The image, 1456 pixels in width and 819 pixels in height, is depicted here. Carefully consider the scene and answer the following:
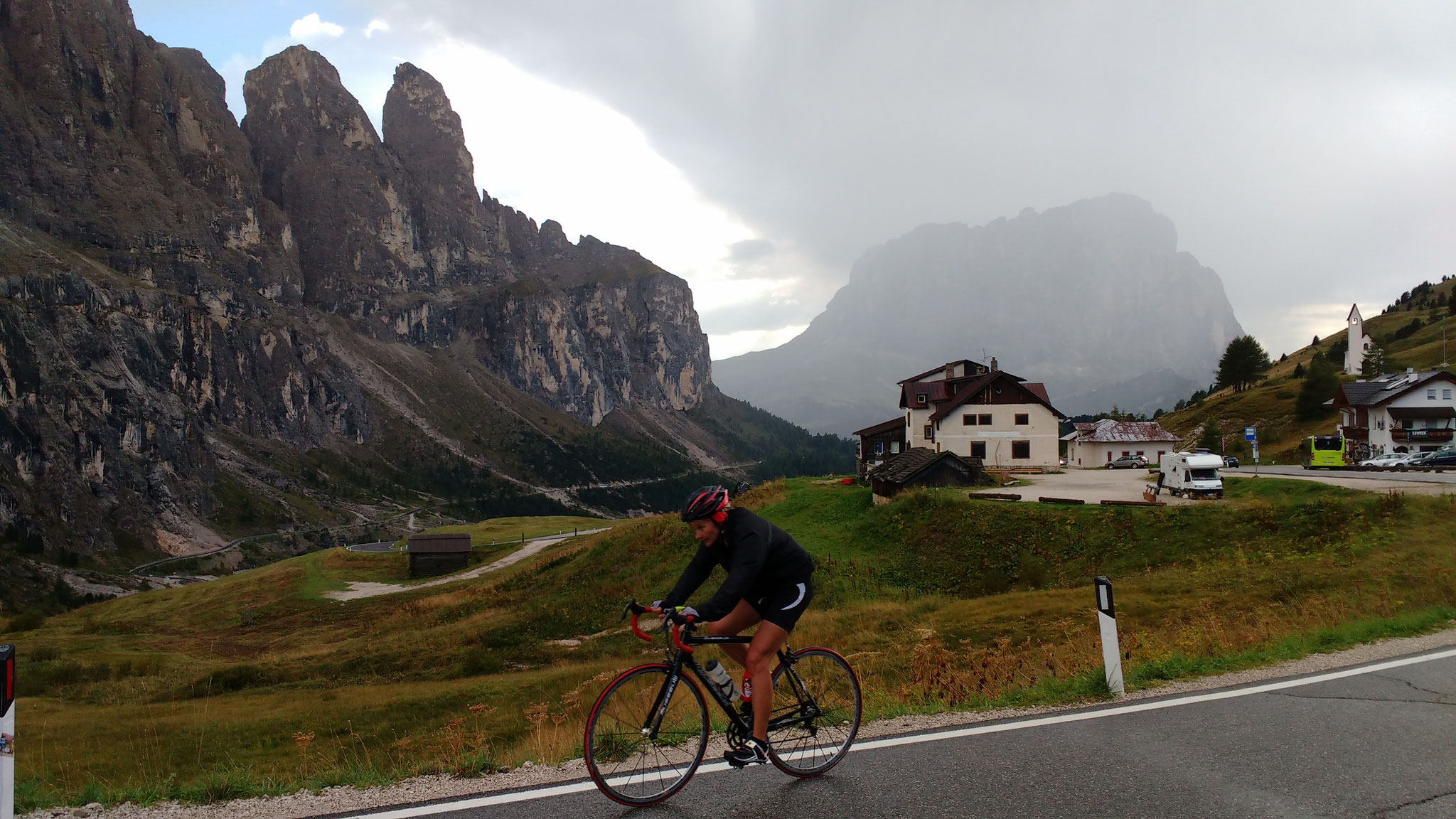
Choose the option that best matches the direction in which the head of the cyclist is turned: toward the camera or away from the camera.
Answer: toward the camera

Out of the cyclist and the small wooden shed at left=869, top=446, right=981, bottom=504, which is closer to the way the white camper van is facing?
the cyclist

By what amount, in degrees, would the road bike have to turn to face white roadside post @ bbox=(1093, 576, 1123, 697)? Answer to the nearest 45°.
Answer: approximately 180°

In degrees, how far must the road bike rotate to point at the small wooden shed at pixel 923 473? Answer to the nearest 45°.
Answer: approximately 135° to its right

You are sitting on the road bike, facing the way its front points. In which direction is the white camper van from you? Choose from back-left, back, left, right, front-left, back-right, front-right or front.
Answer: back

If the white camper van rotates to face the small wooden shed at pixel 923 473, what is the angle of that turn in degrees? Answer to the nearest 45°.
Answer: approximately 135° to its right

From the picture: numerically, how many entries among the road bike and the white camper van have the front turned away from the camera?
0

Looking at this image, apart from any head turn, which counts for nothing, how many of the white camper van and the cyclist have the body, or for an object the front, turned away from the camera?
0

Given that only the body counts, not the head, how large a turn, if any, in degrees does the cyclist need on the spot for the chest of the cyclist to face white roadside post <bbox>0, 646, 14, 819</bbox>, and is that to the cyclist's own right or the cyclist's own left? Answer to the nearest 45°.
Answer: approximately 45° to the cyclist's own right

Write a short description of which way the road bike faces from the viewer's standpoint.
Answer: facing the viewer and to the left of the viewer

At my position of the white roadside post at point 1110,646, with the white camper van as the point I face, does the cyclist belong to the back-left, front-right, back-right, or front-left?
back-left

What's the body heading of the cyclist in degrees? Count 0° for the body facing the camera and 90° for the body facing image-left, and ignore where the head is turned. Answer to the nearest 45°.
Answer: approximately 45°

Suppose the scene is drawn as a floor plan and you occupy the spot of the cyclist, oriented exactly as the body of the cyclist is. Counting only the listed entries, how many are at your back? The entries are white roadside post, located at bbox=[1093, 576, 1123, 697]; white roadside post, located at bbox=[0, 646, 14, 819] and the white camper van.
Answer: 2

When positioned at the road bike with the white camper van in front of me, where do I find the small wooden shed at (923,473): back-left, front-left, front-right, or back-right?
front-left

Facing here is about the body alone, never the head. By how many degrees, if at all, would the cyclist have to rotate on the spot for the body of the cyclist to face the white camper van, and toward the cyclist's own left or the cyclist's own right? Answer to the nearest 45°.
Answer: approximately 180°

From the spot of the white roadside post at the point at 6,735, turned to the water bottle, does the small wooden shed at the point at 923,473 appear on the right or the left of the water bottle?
left
